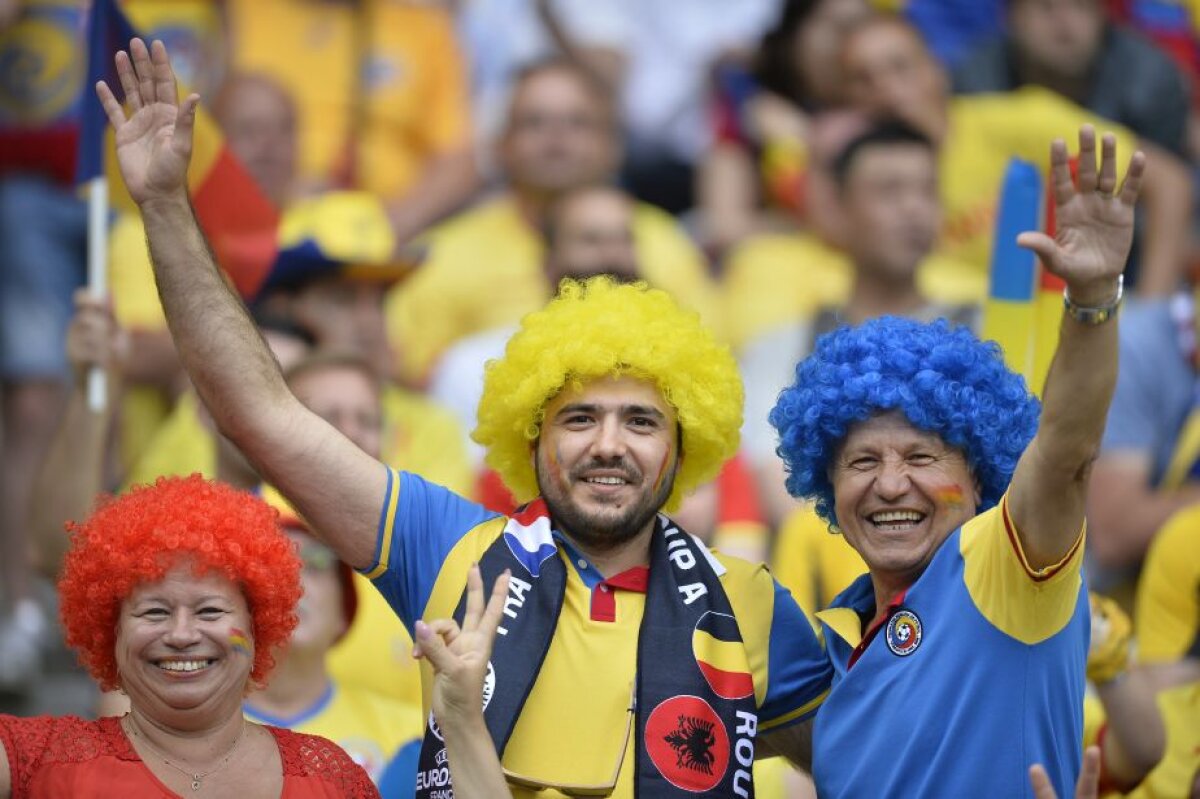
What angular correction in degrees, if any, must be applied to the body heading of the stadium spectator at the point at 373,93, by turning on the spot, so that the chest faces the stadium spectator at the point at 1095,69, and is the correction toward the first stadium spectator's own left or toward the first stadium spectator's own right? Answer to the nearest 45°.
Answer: approximately 90° to the first stadium spectator's own left

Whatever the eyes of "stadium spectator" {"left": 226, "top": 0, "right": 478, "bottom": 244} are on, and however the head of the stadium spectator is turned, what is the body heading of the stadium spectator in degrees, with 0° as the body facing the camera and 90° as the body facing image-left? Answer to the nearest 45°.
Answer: approximately 0°

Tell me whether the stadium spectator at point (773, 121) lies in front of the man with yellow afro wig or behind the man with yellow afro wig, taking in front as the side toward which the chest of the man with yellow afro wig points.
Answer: behind

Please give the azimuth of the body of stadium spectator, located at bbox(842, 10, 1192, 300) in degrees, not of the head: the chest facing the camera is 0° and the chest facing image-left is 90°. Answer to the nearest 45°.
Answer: approximately 45°

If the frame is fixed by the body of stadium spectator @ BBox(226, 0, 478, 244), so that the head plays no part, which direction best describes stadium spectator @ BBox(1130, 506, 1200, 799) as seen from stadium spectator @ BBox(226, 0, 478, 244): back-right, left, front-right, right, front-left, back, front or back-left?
front-left

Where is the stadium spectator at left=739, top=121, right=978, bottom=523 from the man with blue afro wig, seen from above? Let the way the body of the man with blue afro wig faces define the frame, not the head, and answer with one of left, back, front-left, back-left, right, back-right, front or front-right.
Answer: back-right
